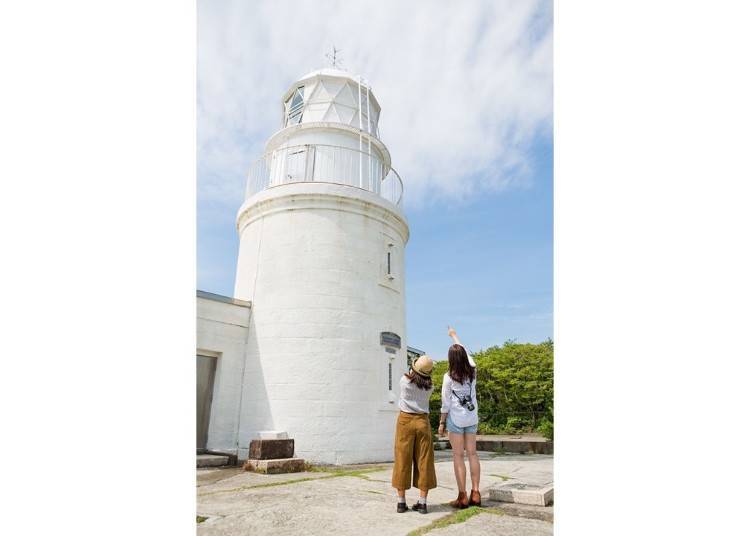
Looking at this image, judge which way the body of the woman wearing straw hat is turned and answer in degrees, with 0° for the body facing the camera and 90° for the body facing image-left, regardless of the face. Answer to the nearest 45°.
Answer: approximately 180°

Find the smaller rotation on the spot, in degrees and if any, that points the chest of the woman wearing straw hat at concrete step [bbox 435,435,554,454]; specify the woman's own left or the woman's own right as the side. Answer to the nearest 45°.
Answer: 0° — they already face it

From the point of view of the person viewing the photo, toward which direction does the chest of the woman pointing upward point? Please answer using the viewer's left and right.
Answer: facing away from the viewer and to the left of the viewer

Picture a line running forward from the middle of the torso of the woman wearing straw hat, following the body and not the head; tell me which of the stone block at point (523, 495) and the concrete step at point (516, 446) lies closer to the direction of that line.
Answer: the concrete step

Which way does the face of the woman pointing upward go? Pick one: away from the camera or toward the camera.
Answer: away from the camera

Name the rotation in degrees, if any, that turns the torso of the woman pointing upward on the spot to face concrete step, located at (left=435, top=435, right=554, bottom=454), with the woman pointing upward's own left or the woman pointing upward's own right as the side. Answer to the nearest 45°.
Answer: approximately 45° to the woman pointing upward's own right
